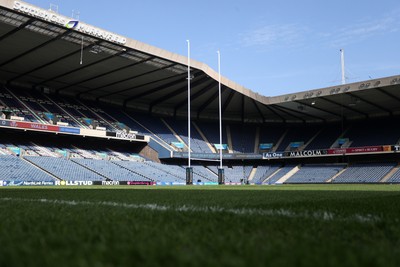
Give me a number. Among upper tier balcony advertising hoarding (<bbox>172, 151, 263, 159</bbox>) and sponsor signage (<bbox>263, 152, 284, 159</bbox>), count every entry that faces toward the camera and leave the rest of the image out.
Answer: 2

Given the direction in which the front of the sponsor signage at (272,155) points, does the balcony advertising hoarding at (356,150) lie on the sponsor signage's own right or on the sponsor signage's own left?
on the sponsor signage's own left

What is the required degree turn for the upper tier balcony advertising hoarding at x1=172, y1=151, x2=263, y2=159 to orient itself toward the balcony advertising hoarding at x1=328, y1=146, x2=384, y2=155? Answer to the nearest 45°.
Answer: approximately 90° to its left

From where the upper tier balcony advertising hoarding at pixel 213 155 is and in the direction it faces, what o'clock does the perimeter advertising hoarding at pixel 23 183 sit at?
the perimeter advertising hoarding at pixel 23 183 is roughly at 1 o'clock from the upper tier balcony advertising hoarding at pixel 213 155.

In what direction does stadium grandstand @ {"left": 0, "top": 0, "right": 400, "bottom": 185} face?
toward the camera

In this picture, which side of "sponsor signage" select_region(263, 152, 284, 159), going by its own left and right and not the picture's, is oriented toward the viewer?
front

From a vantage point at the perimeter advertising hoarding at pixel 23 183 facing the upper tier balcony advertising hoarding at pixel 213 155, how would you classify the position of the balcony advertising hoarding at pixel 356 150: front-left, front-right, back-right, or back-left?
front-right
